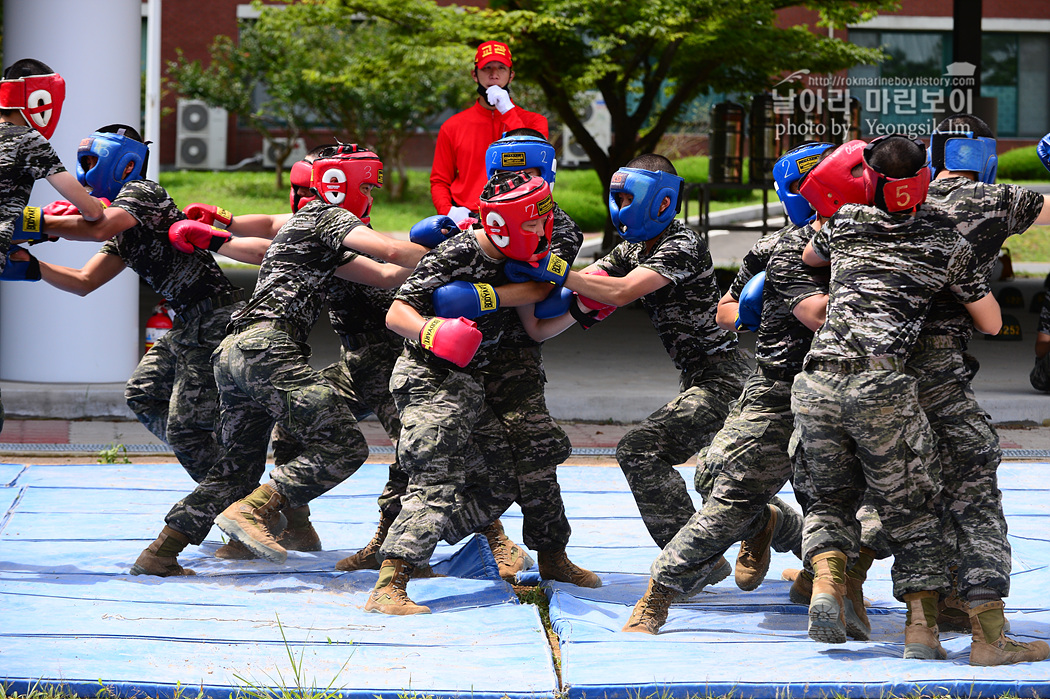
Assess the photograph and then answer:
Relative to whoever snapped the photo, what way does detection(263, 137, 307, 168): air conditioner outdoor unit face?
facing the viewer

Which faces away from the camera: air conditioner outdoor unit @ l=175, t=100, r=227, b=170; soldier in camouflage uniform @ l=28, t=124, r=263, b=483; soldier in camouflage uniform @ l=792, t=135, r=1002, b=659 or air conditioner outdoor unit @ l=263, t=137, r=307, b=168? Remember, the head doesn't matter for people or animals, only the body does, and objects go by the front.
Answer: soldier in camouflage uniform @ l=792, t=135, r=1002, b=659

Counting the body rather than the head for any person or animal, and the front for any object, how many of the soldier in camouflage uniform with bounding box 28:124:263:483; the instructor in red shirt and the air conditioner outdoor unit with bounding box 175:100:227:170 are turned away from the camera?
0

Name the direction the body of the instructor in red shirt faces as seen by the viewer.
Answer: toward the camera

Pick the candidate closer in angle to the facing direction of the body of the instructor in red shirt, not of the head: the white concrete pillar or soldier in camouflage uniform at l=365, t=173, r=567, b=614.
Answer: the soldier in camouflage uniform

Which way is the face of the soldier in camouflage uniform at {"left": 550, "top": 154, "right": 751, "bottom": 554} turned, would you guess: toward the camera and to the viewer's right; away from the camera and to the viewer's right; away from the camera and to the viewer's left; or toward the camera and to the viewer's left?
toward the camera and to the viewer's left

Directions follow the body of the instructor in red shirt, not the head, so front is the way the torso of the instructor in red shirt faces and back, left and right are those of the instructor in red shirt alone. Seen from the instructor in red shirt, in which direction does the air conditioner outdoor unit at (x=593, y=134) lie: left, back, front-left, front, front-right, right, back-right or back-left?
back

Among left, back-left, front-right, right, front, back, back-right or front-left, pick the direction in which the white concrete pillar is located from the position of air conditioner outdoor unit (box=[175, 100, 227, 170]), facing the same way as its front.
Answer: front

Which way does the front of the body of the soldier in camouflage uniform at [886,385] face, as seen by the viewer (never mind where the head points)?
away from the camera

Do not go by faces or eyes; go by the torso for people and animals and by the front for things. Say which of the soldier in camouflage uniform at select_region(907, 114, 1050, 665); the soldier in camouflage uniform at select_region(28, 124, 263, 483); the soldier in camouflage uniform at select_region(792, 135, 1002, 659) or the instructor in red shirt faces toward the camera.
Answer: the instructor in red shirt
